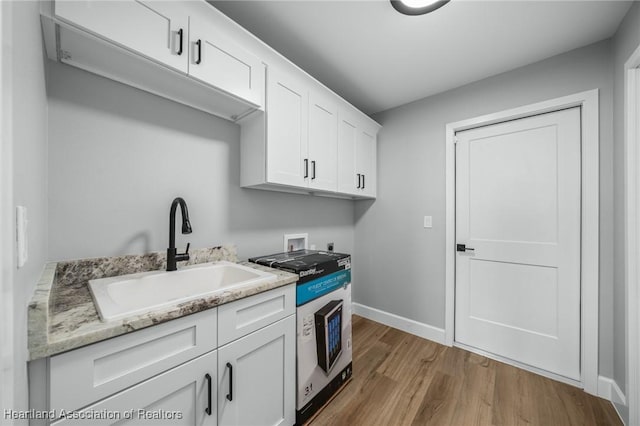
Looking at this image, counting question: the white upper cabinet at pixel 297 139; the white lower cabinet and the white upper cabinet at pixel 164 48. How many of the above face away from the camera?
0

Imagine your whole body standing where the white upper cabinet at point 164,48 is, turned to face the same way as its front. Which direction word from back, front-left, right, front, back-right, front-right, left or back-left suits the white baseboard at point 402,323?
front-left

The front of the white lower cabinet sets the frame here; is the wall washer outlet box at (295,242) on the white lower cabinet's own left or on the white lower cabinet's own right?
on the white lower cabinet's own left

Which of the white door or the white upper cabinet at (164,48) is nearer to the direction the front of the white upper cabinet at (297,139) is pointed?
the white door

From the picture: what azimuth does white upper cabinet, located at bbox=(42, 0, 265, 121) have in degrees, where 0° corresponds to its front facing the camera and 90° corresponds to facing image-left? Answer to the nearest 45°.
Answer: approximately 315°

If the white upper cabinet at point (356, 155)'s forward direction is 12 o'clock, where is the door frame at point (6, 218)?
The door frame is roughly at 2 o'clock from the white upper cabinet.

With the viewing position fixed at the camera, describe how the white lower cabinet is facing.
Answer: facing the viewer and to the right of the viewer

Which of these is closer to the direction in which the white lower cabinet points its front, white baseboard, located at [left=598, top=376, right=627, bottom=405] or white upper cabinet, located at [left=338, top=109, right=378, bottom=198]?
the white baseboard

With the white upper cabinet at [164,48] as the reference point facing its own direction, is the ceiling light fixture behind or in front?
in front
